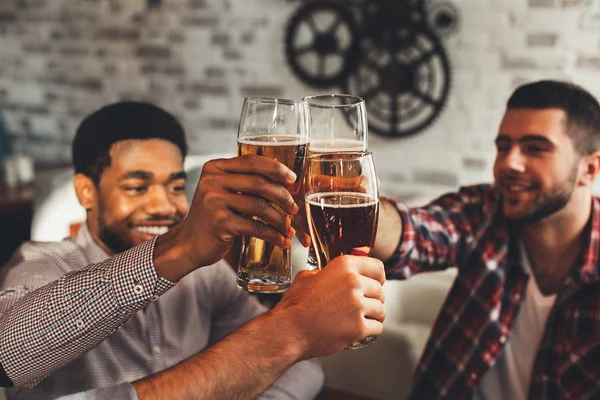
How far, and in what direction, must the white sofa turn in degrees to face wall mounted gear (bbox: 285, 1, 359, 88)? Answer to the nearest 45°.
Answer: approximately 180°

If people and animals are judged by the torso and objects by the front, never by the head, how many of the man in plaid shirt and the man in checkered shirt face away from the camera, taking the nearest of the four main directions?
0

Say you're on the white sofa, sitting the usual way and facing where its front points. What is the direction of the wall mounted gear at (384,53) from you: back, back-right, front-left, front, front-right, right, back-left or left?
back

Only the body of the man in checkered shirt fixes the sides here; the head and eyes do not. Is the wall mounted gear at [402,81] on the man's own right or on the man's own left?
on the man's own left

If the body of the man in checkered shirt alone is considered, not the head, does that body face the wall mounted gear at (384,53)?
no

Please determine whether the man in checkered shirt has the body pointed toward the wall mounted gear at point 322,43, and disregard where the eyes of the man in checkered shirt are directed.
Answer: no

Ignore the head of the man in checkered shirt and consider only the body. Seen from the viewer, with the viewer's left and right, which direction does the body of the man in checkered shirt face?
facing the viewer and to the right of the viewer

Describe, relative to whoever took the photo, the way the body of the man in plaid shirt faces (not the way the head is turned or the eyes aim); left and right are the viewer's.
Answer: facing the viewer and to the left of the viewer

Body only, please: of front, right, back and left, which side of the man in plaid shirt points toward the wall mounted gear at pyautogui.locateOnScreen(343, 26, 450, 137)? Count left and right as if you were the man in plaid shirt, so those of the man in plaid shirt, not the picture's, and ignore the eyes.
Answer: right

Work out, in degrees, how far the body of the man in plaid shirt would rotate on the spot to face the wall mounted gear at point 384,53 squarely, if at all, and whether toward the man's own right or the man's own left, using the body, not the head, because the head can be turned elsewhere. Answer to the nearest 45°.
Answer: approximately 90° to the man's own right

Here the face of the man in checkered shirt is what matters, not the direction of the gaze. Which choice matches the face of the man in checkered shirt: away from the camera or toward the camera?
toward the camera

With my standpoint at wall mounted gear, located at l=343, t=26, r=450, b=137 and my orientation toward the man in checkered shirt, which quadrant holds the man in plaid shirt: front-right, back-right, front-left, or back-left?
front-left

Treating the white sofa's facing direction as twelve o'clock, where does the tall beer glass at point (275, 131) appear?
The tall beer glass is roughly at 1 o'clock from the white sofa.

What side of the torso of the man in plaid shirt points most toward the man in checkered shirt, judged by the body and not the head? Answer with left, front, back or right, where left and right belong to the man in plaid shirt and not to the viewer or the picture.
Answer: front

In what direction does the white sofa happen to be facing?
toward the camera

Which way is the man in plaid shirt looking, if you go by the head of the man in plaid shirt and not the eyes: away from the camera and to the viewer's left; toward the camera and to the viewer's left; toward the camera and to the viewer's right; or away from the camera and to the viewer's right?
toward the camera and to the viewer's left
